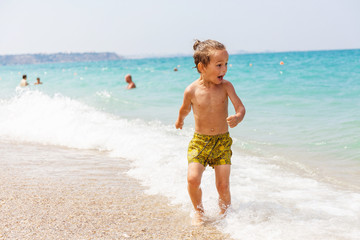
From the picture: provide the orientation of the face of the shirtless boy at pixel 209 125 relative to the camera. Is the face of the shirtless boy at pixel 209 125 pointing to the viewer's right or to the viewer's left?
to the viewer's right

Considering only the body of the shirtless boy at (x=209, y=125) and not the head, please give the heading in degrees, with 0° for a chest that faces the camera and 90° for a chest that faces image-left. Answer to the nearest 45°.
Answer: approximately 0°
